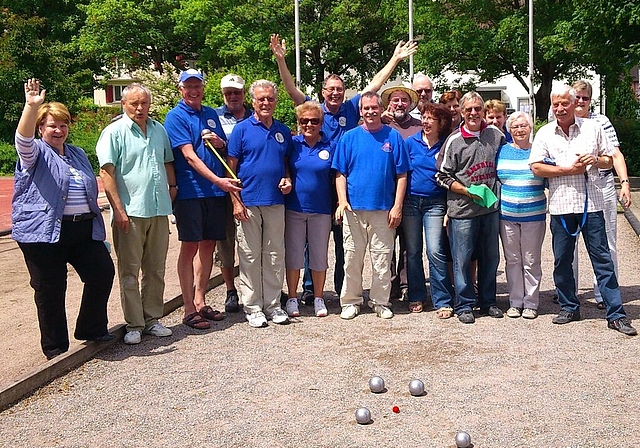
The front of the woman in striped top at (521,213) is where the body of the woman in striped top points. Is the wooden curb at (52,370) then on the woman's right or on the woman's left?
on the woman's right

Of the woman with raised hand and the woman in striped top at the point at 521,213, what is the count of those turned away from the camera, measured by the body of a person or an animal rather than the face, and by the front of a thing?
0

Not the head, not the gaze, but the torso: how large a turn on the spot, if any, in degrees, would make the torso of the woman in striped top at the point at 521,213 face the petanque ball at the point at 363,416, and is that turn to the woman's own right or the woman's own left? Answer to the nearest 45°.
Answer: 0° — they already face it

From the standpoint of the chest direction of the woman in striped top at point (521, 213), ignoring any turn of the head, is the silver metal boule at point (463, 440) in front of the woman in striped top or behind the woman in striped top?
in front

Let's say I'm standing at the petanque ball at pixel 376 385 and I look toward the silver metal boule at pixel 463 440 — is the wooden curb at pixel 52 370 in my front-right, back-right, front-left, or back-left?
back-right

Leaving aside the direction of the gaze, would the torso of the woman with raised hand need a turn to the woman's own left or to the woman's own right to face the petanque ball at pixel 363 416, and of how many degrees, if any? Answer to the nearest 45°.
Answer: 0° — they already face it

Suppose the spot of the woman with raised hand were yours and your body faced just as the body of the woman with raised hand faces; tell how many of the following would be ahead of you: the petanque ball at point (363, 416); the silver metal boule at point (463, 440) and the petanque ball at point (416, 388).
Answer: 3

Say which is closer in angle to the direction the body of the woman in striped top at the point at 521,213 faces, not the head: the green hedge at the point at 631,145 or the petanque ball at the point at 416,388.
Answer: the petanque ball

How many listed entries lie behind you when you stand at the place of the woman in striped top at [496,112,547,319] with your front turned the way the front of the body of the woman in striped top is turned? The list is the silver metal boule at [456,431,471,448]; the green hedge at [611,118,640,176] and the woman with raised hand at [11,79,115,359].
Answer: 1

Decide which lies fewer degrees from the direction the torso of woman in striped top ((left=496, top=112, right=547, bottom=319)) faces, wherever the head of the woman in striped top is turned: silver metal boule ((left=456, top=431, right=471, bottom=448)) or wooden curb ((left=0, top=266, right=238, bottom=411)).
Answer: the silver metal boule
